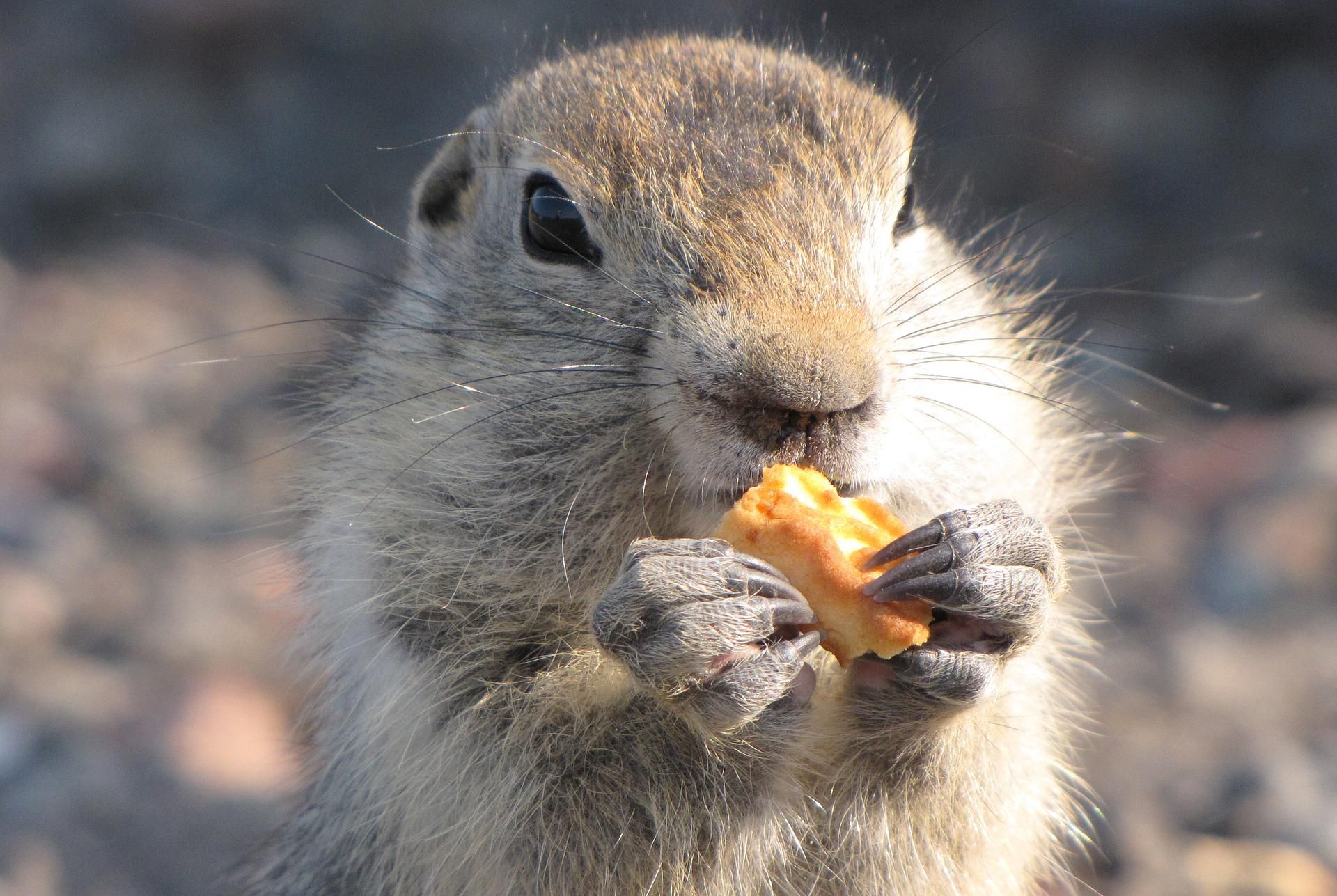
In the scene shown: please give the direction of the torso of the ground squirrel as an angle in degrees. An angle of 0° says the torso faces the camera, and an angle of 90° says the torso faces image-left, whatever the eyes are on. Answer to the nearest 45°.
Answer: approximately 315°
